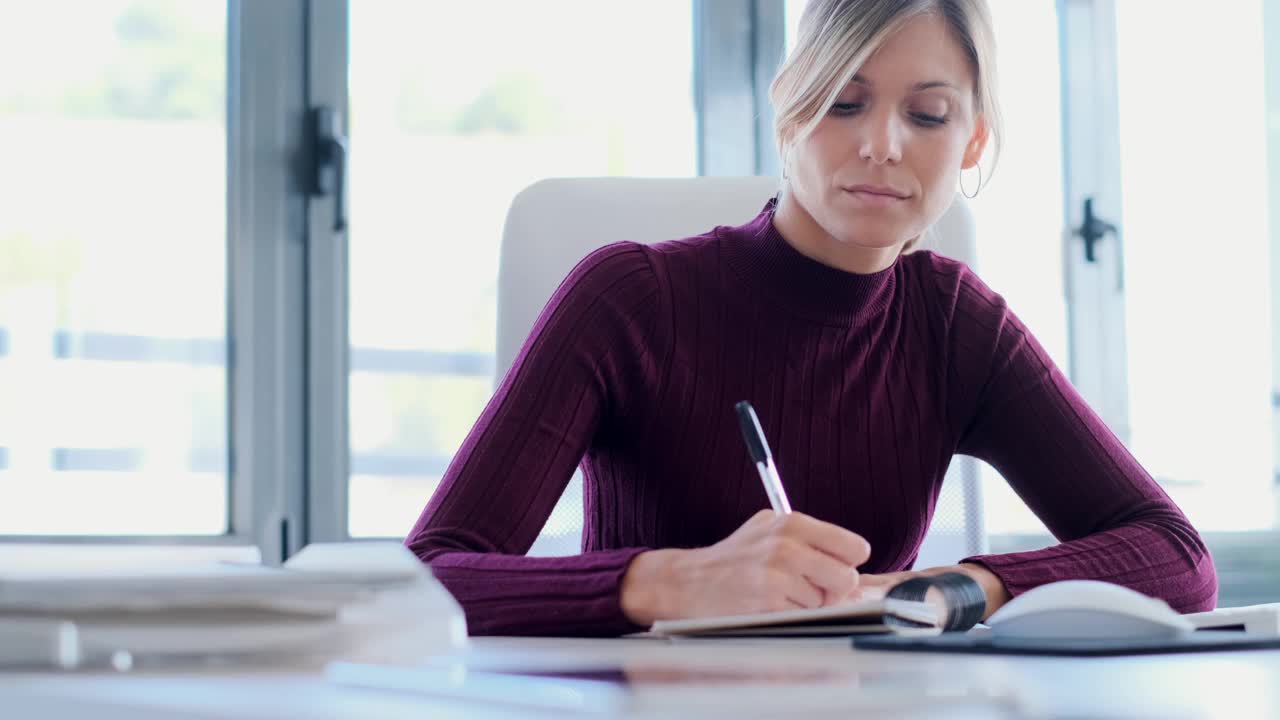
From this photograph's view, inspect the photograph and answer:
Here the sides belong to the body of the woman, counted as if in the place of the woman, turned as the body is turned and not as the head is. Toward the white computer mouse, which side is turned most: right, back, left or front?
front

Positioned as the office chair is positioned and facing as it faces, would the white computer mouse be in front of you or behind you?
in front

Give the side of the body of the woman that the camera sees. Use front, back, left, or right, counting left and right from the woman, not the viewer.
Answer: front

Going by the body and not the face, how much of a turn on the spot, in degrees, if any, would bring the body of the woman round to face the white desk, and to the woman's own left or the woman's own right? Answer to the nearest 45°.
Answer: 0° — they already face it

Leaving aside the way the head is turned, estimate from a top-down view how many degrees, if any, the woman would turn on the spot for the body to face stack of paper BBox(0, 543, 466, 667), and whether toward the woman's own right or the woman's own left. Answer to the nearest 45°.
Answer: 0° — they already face it

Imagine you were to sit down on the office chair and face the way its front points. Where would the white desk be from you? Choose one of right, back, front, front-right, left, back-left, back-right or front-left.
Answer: front

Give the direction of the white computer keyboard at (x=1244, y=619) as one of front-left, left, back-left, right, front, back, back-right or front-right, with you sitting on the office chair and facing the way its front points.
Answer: front-left

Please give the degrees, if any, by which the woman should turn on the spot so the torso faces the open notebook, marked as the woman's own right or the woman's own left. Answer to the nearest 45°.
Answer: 0° — they already face it

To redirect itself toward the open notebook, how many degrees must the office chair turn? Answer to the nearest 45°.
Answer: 0° — it already faces it

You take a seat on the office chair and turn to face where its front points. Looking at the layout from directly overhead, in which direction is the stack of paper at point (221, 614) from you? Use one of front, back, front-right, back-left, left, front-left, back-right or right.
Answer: front
